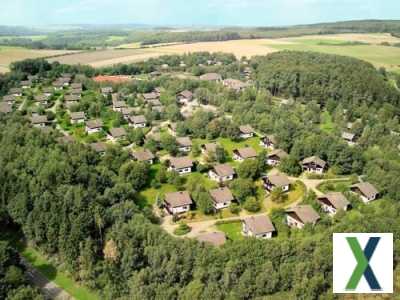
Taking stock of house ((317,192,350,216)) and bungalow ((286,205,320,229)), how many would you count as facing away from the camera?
0

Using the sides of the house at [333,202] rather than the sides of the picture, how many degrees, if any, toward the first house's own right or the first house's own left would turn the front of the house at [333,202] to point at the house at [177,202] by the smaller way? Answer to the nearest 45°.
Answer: approximately 45° to the first house's own right

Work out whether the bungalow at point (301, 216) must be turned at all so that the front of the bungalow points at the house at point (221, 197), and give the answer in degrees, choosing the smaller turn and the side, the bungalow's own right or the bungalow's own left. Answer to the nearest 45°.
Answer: approximately 45° to the bungalow's own right

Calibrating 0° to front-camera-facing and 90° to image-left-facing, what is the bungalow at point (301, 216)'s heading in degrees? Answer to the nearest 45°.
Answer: approximately 45°

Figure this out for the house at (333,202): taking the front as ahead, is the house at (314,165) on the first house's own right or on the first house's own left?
on the first house's own right
